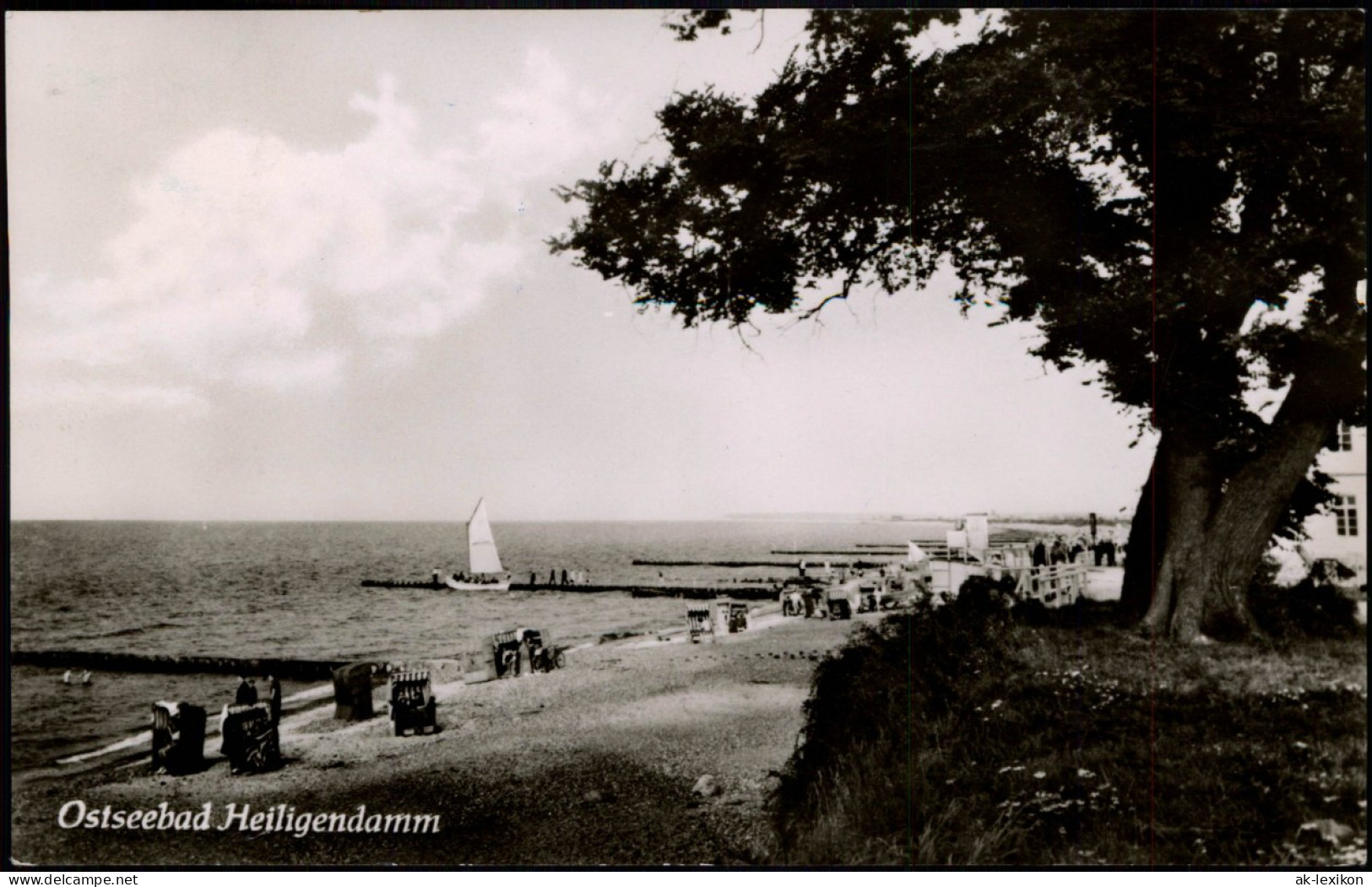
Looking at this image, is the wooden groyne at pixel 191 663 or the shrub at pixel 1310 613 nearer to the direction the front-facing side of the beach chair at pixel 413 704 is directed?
the wooden groyne
